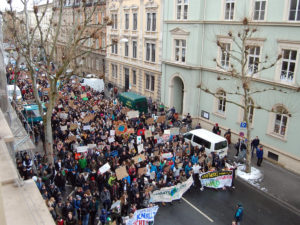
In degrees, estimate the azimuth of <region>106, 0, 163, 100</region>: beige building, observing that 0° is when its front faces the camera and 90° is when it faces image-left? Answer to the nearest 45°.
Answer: approximately 45°

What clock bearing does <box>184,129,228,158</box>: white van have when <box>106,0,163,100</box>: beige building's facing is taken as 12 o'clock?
The white van is roughly at 10 o'clock from the beige building.

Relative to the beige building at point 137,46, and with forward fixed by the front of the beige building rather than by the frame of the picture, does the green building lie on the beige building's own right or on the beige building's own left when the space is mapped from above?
on the beige building's own left

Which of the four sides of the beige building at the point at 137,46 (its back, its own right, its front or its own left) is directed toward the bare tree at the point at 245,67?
left

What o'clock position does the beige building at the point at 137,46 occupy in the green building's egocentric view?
The beige building is roughly at 3 o'clock from the green building.
